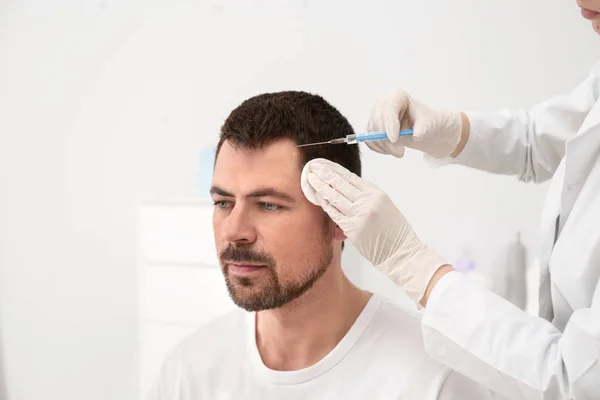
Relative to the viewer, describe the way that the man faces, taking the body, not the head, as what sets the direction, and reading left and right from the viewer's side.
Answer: facing the viewer and to the left of the viewer

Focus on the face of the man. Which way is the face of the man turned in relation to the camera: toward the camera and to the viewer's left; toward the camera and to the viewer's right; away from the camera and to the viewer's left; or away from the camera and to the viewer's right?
toward the camera and to the viewer's left
